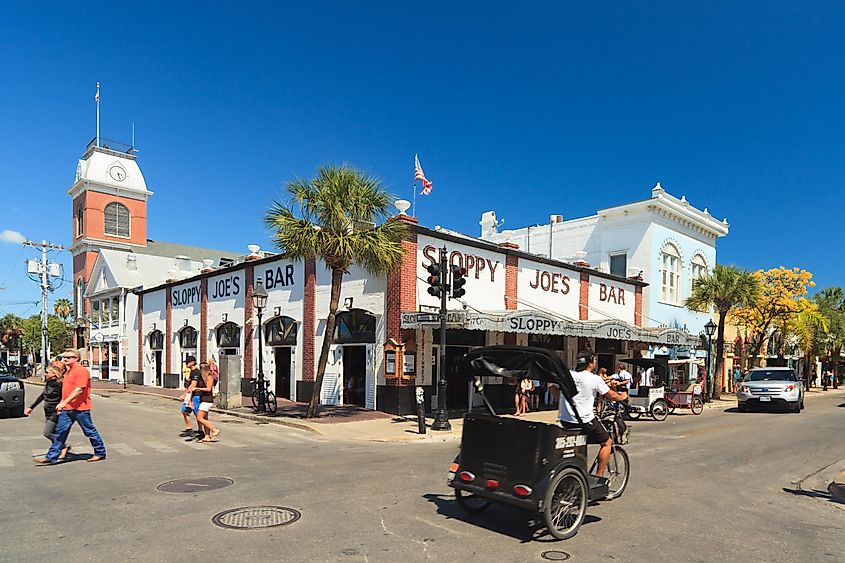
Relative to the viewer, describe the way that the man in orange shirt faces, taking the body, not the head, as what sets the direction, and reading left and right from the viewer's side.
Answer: facing to the left of the viewer

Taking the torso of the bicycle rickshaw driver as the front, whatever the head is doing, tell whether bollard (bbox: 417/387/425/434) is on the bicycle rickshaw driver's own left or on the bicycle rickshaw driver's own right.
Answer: on the bicycle rickshaw driver's own left

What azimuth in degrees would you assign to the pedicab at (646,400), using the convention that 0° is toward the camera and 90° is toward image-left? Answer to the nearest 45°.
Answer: approximately 45°

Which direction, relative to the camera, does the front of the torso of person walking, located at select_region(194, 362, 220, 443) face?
to the viewer's left

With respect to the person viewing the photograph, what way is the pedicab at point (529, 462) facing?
facing away from the viewer and to the right of the viewer

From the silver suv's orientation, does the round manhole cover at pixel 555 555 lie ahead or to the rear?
ahead

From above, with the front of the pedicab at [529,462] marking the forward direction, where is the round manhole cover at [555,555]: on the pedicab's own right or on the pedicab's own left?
on the pedicab's own right

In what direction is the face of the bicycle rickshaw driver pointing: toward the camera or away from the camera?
away from the camera

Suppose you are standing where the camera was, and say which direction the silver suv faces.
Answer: facing the viewer

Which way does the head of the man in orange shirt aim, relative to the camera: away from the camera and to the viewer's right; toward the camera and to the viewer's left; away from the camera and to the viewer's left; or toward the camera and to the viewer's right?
toward the camera and to the viewer's left
